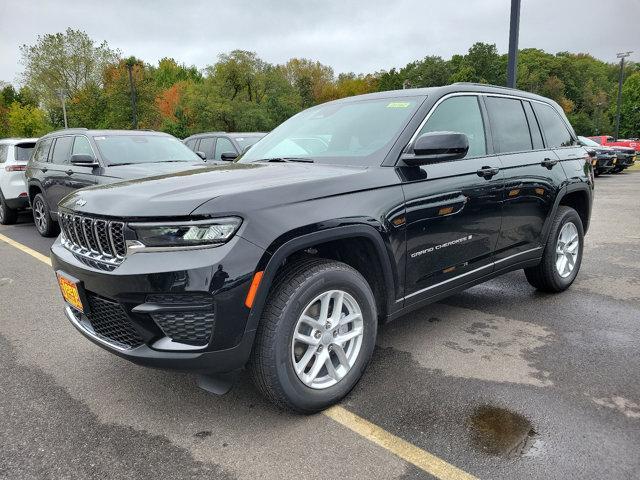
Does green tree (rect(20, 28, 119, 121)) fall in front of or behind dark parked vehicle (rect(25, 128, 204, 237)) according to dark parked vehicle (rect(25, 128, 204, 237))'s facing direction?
behind

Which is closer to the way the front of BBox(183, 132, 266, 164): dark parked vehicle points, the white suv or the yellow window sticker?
the yellow window sticker

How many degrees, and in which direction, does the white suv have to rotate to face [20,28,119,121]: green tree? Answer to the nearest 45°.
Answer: approximately 45° to its right

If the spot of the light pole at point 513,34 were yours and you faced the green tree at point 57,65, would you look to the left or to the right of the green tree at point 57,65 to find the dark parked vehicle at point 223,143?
left

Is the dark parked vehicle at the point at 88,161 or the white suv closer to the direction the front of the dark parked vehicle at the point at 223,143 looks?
the dark parked vehicle

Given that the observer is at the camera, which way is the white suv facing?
facing away from the viewer and to the left of the viewer

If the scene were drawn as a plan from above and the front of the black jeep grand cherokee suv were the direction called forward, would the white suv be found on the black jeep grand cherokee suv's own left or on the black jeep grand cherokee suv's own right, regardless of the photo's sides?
on the black jeep grand cherokee suv's own right

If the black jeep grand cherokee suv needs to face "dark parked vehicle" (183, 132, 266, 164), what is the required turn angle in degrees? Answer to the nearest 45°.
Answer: approximately 135° to its right

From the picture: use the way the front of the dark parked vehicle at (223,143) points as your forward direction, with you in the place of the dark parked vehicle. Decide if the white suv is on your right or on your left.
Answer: on your right

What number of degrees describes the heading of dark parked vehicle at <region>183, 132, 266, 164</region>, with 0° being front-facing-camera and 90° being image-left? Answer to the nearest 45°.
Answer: approximately 315°
